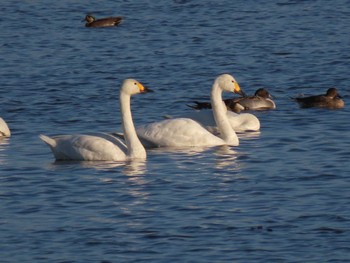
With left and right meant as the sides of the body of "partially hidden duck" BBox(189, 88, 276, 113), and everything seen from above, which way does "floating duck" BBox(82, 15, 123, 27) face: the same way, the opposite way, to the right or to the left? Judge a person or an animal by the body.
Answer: the opposite way

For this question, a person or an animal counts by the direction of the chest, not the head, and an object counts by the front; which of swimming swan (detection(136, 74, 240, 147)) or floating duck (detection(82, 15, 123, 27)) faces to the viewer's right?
the swimming swan

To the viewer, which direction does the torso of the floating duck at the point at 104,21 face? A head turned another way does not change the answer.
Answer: to the viewer's left

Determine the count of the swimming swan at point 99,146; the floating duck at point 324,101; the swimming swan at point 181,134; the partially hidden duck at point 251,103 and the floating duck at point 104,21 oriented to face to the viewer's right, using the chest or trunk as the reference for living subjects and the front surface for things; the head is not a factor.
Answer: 4

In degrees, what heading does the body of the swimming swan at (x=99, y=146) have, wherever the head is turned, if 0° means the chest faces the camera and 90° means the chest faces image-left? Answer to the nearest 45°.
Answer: approximately 270°

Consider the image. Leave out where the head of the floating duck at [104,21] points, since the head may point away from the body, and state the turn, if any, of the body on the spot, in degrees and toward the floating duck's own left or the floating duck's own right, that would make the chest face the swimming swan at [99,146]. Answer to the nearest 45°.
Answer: approximately 90° to the floating duck's own left

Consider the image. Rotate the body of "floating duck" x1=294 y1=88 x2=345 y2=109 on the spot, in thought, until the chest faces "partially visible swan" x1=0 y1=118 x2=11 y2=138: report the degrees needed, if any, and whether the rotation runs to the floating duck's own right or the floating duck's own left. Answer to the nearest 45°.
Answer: approximately 135° to the floating duck's own right

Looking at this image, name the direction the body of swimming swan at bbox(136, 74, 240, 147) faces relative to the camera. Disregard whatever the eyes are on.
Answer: to the viewer's right

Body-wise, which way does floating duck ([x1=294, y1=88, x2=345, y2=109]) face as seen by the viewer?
to the viewer's right

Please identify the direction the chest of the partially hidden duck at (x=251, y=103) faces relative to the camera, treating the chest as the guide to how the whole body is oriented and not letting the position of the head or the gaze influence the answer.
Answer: to the viewer's right
